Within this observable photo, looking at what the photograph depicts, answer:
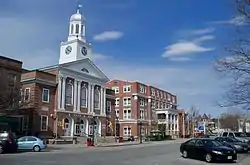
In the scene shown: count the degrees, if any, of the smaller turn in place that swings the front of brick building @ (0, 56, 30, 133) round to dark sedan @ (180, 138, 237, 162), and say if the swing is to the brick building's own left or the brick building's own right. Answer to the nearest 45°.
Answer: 0° — it already faces it

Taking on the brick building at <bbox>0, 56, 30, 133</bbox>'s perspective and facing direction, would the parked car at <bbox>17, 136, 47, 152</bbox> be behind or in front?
in front

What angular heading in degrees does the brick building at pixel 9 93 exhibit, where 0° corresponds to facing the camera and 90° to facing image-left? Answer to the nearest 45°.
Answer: approximately 315°

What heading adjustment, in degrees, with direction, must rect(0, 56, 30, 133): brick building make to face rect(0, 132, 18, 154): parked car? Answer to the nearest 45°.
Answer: approximately 45° to its right
